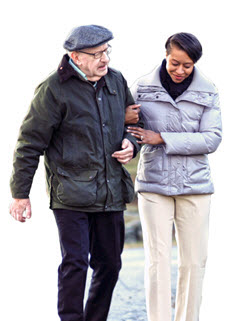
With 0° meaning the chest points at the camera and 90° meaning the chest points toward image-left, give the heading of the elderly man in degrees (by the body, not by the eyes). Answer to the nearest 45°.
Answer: approximately 315°

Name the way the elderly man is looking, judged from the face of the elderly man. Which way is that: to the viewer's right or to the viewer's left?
to the viewer's right
